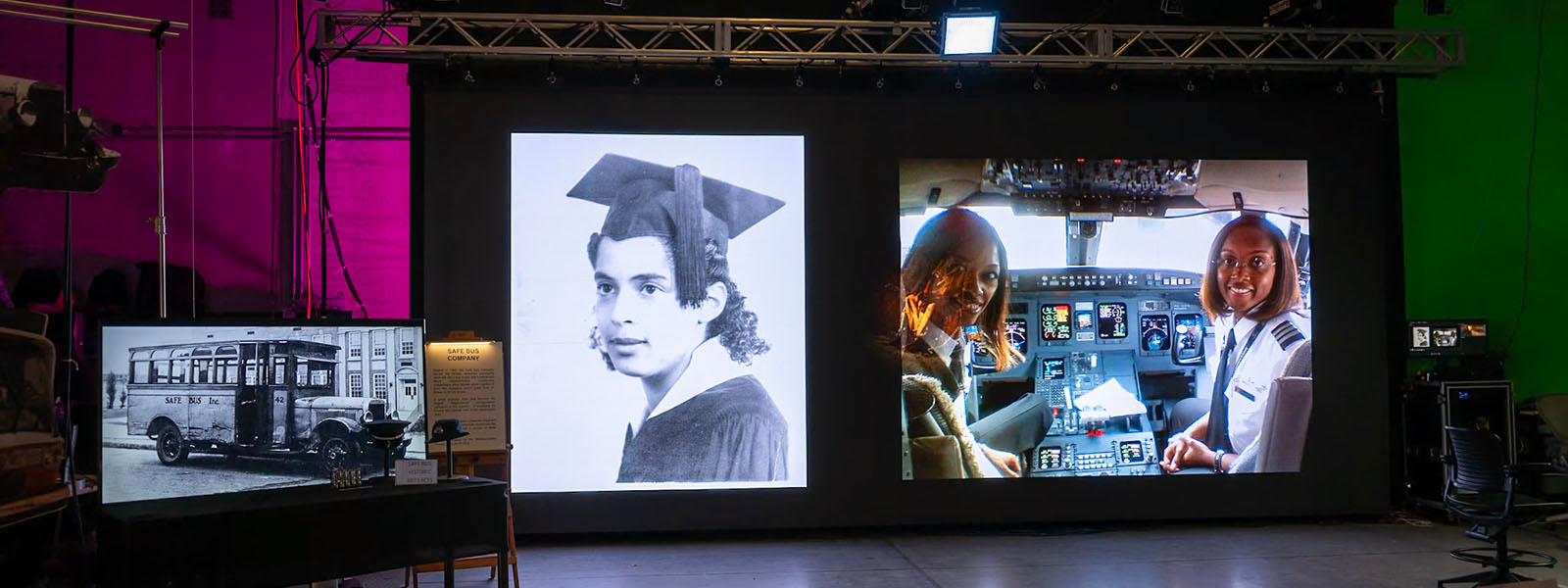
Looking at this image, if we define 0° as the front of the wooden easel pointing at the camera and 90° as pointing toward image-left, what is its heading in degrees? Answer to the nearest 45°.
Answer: approximately 45°

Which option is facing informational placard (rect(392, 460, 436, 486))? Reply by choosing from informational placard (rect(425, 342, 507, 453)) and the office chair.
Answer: informational placard (rect(425, 342, 507, 453))

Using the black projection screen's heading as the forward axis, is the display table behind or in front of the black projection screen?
in front

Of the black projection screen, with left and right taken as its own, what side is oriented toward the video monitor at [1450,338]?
left

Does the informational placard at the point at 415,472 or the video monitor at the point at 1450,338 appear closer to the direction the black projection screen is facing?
the informational placard

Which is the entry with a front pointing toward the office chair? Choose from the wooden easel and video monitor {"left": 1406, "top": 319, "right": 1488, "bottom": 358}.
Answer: the video monitor

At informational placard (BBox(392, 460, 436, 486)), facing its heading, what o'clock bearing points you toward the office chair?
The office chair is roughly at 9 o'clock from the informational placard.

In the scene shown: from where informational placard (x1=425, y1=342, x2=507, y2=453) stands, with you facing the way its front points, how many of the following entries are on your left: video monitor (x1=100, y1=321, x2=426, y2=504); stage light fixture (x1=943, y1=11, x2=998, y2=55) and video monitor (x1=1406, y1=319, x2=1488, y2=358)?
2

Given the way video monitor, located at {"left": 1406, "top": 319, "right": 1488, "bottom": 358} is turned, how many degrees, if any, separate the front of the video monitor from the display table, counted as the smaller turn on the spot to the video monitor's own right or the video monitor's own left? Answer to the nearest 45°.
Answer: approximately 45° to the video monitor's own right

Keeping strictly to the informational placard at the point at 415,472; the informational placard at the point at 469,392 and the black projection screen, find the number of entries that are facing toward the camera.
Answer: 3
